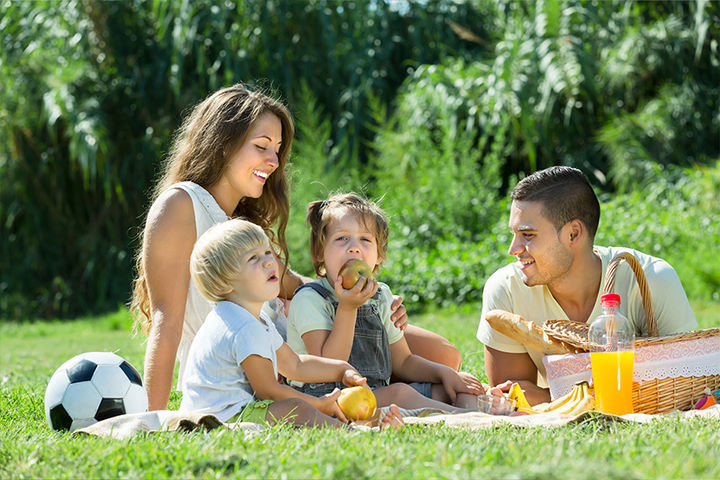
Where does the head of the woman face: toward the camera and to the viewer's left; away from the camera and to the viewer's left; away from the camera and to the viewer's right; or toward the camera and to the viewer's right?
toward the camera and to the viewer's right

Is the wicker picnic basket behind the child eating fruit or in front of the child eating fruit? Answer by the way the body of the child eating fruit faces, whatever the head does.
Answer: in front

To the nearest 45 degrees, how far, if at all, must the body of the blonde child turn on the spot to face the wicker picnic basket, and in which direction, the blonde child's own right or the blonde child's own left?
0° — they already face it

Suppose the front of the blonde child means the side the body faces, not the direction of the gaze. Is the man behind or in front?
in front

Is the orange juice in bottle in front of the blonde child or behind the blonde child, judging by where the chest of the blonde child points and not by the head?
in front

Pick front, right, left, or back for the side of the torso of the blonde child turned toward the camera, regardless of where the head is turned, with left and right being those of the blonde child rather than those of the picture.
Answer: right

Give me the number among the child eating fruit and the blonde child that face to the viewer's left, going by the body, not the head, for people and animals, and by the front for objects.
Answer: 0

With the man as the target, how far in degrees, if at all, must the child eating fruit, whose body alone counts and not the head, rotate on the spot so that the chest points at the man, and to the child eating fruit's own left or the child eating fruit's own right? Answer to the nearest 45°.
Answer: approximately 45° to the child eating fruit's own left

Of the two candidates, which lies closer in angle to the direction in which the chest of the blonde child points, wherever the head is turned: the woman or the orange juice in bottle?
the orange juice in bottle

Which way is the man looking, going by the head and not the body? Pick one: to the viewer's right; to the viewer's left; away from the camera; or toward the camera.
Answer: to the viewer's left

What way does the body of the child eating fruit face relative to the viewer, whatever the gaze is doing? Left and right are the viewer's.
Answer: facing the viewer and to the right of the viewer
